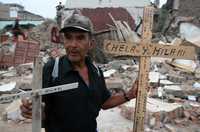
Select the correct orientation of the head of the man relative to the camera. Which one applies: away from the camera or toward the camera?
toward the camera

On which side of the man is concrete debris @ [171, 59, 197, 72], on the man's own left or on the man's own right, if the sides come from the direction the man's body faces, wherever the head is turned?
on the man's own left

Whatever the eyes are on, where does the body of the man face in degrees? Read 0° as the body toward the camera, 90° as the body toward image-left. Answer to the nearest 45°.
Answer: approximately 315°

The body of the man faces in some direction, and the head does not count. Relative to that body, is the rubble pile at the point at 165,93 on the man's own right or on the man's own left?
on the man's own left
